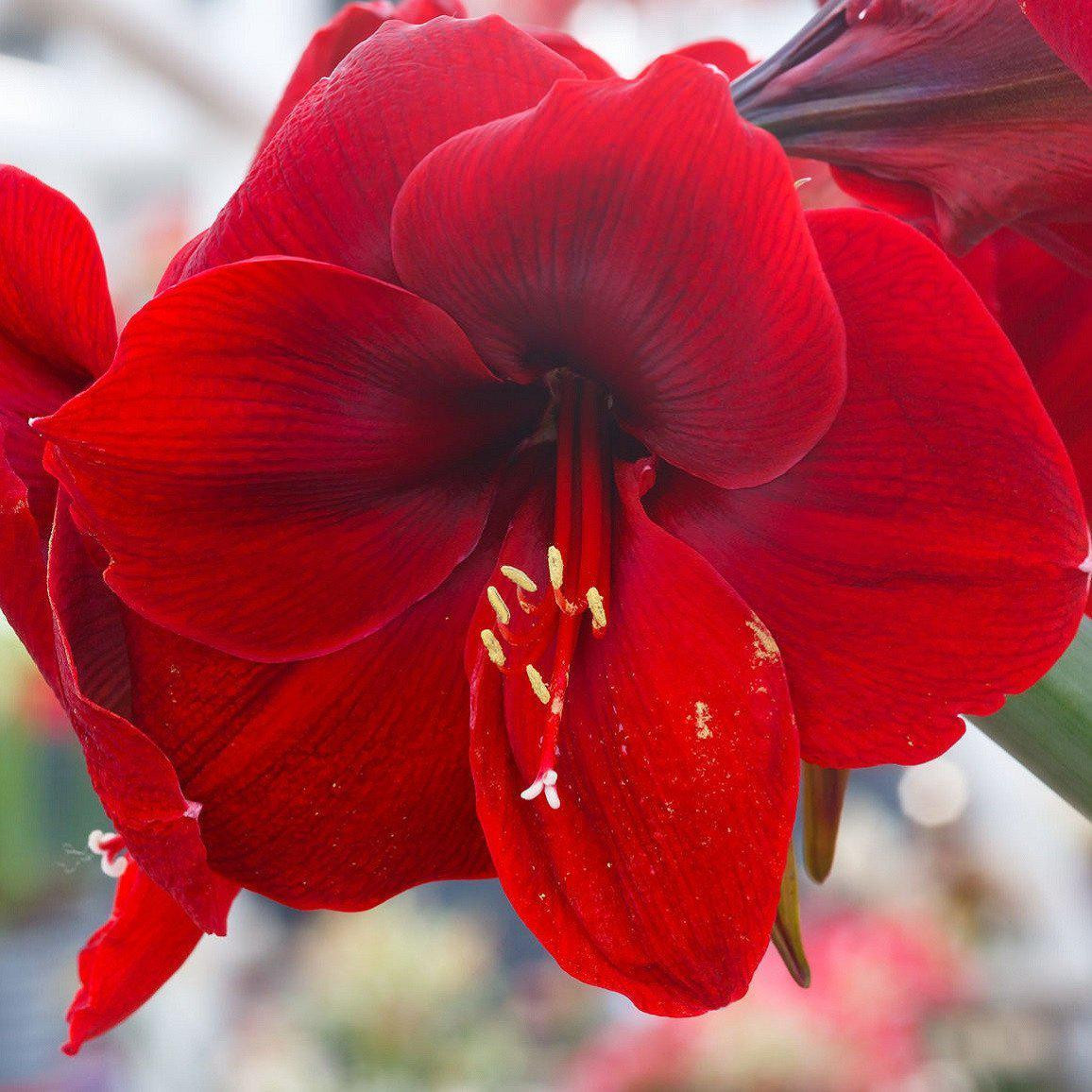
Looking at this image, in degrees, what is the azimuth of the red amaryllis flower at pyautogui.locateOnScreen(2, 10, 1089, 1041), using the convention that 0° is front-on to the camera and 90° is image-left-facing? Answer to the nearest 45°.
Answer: approximately 0°
